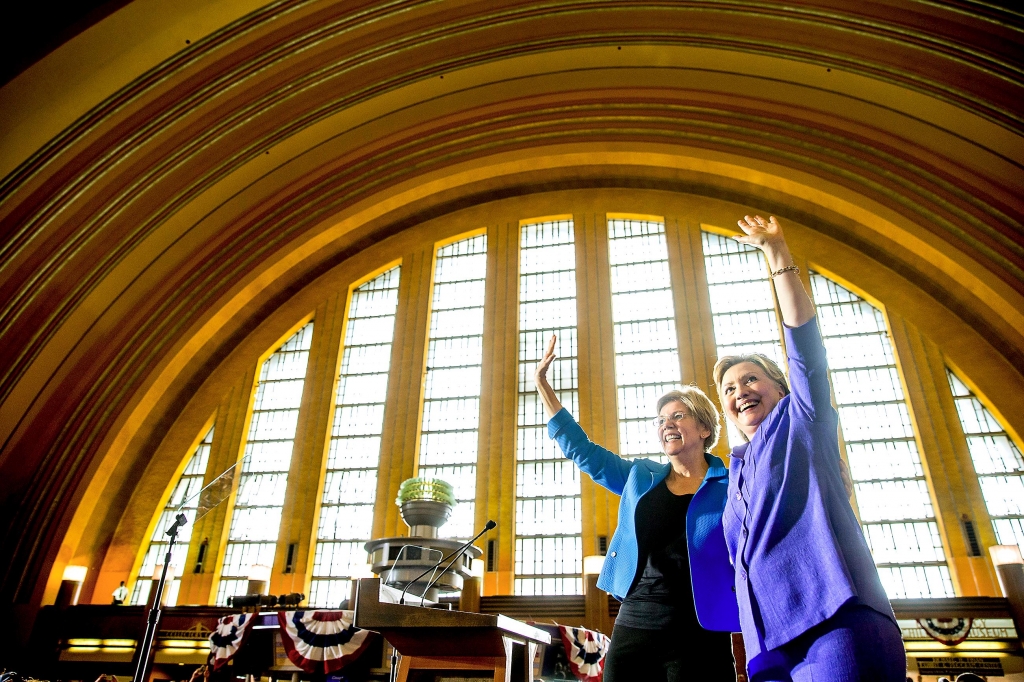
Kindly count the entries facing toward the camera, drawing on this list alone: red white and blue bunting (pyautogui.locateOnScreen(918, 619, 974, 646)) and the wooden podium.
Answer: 1

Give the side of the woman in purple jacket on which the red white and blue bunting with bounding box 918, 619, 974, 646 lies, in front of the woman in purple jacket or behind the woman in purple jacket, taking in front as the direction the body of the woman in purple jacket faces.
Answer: behind

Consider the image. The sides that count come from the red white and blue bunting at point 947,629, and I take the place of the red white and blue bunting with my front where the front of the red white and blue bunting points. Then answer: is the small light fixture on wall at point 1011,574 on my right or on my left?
on my left

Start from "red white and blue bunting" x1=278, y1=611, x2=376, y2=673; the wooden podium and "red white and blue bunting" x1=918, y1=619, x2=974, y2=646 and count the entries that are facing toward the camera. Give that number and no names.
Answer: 2

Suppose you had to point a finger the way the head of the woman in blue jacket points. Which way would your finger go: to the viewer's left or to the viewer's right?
to the viewer's left

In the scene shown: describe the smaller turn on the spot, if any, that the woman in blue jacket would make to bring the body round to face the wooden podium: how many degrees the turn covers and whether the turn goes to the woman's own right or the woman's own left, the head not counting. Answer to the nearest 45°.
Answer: approximately 90° to the woman's own right
